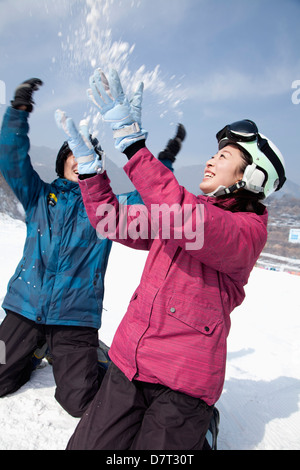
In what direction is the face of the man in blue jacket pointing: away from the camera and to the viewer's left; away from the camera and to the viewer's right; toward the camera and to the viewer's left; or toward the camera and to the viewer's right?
toward the camera and to the viewer's right

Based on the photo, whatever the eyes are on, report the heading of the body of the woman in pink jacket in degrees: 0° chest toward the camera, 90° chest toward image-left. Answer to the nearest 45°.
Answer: approximately 45°
